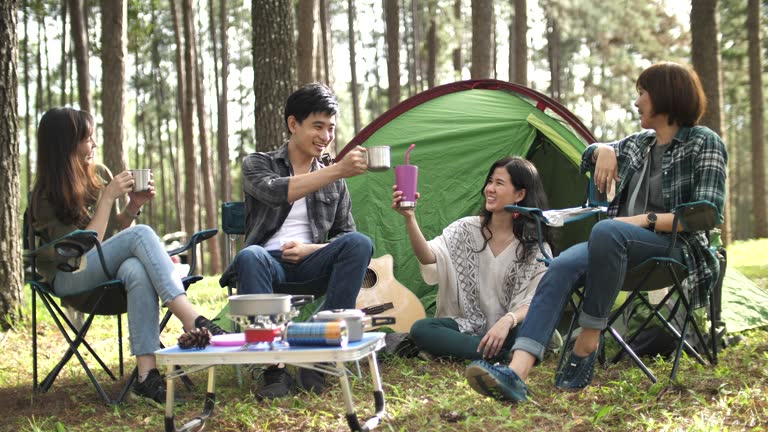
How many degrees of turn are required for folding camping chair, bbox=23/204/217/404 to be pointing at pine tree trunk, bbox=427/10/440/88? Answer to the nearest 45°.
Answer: approximately 90° to its left

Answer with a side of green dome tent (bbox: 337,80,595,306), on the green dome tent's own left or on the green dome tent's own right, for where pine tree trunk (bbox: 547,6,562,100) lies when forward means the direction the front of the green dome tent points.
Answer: on the green dome tent's own left

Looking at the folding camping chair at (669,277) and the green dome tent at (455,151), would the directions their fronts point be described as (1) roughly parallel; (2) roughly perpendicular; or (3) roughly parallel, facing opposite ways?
roughly perpendicular

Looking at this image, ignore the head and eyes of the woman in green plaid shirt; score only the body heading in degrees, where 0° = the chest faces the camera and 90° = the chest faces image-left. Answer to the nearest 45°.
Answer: approximately 45°

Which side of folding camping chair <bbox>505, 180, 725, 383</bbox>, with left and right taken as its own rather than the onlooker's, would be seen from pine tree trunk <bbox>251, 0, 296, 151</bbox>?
right

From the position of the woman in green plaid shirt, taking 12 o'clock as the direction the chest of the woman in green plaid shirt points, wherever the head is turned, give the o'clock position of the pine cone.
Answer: The pine cone is roughly at 12 o'clock from the woman in green plaid shirt.

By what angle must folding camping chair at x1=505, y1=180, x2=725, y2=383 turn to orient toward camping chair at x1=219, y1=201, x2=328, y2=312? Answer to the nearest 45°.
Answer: approximately 45° to its right

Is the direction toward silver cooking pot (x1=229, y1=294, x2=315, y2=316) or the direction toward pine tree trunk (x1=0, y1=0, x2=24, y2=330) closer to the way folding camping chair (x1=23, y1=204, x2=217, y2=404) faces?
the silver cooking pot

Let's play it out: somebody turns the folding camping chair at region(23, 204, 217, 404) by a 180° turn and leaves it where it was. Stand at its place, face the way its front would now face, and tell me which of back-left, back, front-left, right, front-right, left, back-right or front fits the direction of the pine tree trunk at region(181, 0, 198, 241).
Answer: front-right

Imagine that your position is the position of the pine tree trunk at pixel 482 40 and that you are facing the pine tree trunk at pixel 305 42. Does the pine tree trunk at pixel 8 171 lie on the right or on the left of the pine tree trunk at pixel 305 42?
left

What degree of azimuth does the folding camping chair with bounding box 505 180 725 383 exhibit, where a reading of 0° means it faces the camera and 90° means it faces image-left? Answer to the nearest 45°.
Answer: approximately 45°

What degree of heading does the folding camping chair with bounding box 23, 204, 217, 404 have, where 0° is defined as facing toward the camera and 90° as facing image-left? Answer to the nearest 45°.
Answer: approximately 315°
